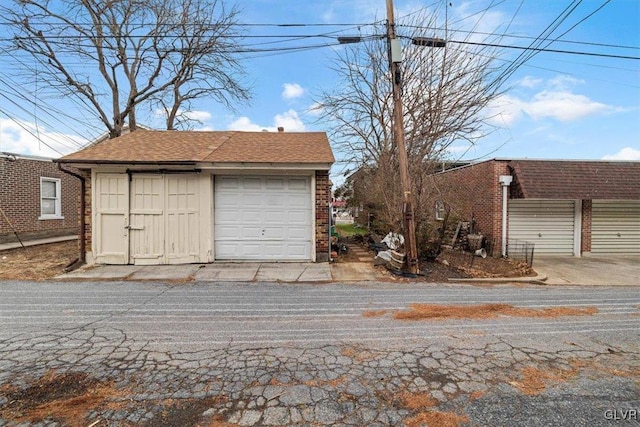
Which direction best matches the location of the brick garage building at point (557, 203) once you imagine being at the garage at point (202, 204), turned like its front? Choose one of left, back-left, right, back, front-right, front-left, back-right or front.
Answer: left

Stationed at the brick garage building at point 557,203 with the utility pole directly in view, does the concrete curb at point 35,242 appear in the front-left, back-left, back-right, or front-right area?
front-right

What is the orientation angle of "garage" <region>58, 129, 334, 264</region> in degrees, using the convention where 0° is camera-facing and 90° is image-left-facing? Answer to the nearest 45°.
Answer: approximately 0°

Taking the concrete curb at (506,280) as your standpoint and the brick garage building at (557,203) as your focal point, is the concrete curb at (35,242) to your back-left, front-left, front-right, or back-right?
back-left

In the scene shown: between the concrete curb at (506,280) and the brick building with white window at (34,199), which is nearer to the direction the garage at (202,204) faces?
the concrete curb

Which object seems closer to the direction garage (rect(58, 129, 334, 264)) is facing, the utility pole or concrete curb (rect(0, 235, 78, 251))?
the utility pole

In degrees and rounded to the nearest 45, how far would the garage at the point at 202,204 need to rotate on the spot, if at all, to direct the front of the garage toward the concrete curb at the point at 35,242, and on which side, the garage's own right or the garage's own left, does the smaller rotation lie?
approximately 135° to the garage's own right

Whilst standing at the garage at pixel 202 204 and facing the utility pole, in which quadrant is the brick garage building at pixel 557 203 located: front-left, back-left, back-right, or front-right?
front-left

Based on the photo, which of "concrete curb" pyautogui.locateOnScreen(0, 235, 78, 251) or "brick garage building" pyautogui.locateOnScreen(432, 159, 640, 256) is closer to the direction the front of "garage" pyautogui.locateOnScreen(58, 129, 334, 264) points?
the brick garage building

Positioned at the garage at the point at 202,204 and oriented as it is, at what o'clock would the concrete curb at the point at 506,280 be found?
The concrete curb is roughly at 10 o'clock from the garage.

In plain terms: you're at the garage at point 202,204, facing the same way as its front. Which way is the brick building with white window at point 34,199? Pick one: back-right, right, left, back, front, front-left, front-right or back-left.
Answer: back-right

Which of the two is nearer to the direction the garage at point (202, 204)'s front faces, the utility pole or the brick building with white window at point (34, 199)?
the utility pole
